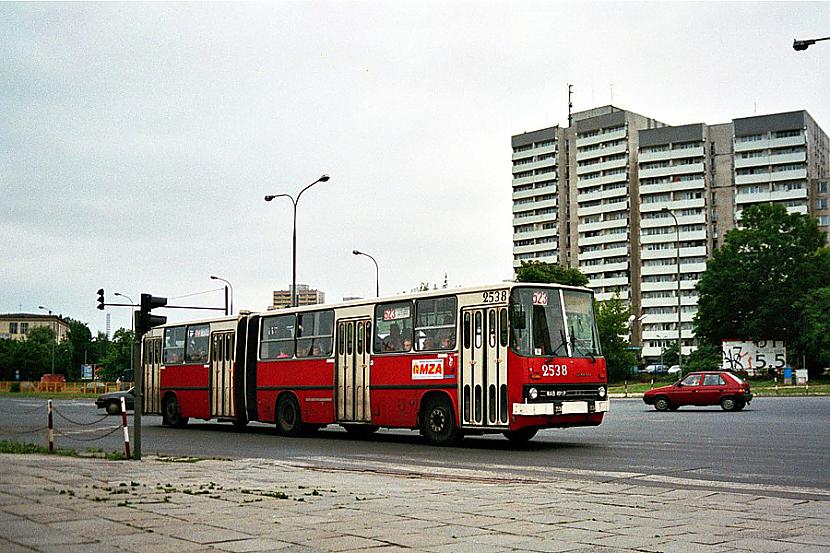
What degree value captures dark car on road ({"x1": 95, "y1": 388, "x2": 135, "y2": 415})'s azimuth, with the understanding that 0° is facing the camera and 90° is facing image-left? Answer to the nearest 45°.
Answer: approximately 90°

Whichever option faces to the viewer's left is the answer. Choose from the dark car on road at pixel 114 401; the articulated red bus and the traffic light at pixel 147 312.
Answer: the dark car on road

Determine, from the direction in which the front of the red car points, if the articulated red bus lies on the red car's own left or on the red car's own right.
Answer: on the red car's own left

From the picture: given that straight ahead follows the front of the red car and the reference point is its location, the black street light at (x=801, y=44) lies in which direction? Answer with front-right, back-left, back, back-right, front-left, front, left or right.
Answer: left

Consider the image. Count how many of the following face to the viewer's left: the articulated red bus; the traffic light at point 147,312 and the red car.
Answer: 1

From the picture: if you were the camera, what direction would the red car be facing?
facing to the left of the viewer

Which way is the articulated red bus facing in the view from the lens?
facing the viewer and to the right of the viewer
